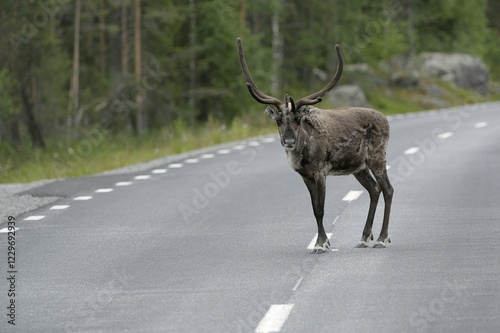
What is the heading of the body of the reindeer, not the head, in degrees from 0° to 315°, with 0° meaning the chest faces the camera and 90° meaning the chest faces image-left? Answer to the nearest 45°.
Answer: approximately 45°
